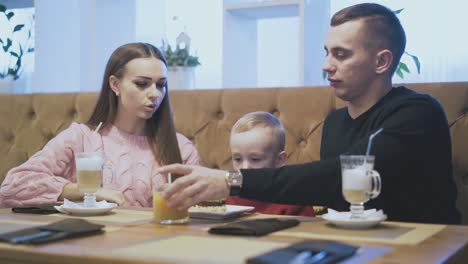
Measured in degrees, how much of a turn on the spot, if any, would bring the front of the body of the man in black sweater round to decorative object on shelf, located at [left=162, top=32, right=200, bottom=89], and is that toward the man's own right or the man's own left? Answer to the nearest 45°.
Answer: approximately 90° to the man's own right

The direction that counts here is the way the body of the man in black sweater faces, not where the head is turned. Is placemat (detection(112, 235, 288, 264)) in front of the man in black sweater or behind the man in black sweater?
in front

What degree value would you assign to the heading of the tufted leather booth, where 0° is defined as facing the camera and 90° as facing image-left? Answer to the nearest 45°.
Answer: approximately 0°

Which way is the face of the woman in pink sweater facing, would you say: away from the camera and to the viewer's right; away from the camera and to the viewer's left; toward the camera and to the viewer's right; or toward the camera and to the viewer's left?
toward the camera and to the viewer's right

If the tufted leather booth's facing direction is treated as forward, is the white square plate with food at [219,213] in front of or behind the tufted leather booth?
in front

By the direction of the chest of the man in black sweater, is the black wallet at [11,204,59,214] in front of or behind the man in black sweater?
in front

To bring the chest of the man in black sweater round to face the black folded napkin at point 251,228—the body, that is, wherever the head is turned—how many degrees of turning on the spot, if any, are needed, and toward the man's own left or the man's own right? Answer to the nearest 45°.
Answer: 0° — they already face it

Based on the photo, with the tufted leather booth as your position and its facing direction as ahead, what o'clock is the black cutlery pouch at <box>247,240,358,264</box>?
The black cutlery pouch is roughly at 12 o'clock from the tufted leather booth.

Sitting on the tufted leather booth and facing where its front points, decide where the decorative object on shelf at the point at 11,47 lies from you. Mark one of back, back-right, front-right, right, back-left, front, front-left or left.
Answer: back-right

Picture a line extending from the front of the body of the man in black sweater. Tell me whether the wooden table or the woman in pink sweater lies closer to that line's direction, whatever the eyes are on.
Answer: the wooden table

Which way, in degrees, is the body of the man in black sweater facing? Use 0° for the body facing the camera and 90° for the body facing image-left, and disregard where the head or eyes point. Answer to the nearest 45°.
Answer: approximately 45°

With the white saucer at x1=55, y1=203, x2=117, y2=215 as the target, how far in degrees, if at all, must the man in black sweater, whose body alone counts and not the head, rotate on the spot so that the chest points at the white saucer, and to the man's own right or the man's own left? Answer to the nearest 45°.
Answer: approximately 45° to the man's own right
